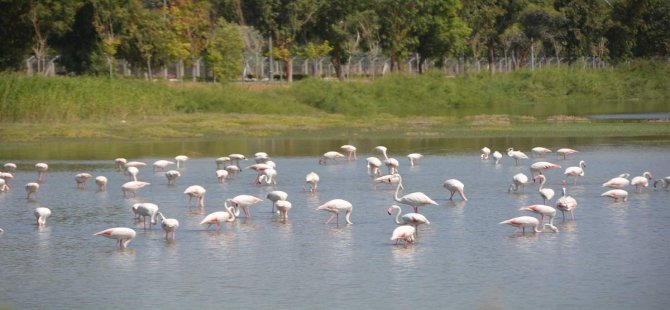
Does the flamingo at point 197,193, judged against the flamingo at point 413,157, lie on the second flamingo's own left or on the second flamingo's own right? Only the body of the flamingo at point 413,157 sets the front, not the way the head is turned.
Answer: on the second flamingo's own left

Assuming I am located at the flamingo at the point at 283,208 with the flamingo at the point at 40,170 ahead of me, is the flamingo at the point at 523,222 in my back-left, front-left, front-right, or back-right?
back-right

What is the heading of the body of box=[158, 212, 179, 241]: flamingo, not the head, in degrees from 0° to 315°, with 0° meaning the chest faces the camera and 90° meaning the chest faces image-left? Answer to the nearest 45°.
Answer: approximately 90°

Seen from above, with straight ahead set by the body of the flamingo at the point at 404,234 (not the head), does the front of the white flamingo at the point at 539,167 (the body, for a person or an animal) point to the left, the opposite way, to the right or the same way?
the opposite way

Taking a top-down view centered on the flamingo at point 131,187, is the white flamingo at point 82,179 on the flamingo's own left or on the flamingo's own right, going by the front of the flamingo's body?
on the flamingo's own right

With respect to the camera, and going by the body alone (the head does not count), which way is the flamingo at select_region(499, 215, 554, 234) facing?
to the viewer's right

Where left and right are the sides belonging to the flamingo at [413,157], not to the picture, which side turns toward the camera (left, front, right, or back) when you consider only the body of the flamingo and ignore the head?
left

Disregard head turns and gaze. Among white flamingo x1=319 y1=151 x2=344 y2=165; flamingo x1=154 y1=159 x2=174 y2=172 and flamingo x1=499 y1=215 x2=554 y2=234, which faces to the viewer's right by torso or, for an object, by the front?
flamingo x1=499 y1=215 x2=554 y2=234

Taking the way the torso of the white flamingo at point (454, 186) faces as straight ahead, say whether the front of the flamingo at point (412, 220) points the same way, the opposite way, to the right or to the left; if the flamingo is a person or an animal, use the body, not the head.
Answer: the opposite way
